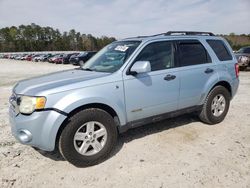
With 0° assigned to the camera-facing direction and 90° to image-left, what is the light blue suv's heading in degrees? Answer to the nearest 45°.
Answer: approximately 45°
